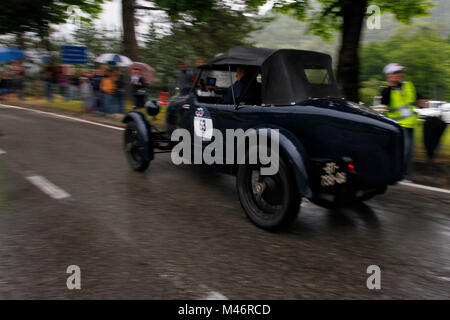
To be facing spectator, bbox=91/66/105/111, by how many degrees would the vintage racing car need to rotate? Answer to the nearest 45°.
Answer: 0° — it already faces them

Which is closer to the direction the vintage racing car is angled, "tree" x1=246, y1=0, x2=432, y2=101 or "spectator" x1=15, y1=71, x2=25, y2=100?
the spectator

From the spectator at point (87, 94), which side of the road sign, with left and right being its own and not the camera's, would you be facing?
front

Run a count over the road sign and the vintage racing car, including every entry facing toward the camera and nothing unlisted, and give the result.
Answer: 1

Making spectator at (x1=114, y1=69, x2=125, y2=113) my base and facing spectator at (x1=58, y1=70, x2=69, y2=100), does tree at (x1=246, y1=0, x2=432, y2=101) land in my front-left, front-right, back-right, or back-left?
back-right

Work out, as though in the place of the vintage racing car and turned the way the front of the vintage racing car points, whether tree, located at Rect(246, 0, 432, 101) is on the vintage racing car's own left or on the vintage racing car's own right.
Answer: on the vintage racing car's own right

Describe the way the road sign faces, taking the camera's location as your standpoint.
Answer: facing the viewer

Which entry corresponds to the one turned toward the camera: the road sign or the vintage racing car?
the road sign

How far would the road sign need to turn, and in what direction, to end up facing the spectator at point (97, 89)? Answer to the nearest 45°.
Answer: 0° — it already faces them

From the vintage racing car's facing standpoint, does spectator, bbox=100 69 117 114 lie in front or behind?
in front

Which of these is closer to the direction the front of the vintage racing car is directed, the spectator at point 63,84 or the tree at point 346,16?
the spectator

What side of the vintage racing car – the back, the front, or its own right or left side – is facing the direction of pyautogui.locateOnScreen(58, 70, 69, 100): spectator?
front

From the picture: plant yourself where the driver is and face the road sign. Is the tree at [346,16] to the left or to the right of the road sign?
right

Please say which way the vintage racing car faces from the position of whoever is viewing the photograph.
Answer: facing away from the viewer and to the left of the viewer

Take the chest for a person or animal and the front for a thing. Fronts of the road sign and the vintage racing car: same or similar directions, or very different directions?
very different directions

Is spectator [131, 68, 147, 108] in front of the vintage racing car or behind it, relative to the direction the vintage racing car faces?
in front
